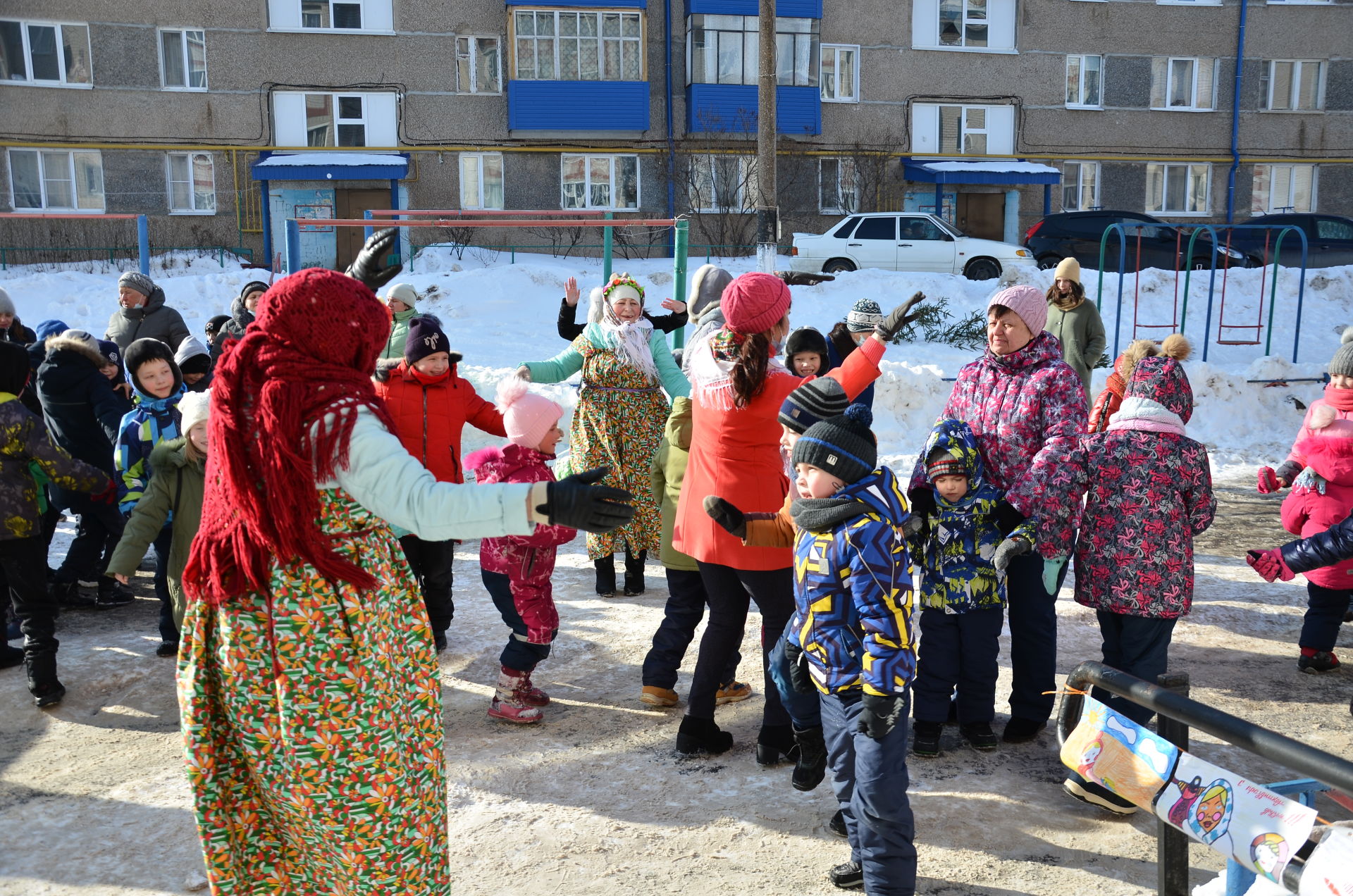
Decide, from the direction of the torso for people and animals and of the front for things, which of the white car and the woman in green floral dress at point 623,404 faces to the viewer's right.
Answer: the white car

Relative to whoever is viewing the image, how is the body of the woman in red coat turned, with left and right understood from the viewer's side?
facing away from the viewer and to the right of the viewer

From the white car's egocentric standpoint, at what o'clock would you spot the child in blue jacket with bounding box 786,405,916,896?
The child in blue jacket is roughly at 3 o'clock from the white car.

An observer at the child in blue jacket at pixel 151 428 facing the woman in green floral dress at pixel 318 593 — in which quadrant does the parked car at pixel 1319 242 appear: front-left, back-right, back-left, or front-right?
back-left

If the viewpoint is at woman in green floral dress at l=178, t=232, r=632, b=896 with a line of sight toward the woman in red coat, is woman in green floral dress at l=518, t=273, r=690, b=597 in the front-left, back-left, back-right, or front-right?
front-left

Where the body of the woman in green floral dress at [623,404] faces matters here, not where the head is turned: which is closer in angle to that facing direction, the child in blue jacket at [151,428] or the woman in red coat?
the woman in red coat

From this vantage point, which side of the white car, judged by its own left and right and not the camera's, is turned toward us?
right

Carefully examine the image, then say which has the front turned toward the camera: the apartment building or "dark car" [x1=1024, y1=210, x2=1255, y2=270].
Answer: the apartment building

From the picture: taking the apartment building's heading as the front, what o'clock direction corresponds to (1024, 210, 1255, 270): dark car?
The dark car is roughly at 10 o'clock from the apartment building.

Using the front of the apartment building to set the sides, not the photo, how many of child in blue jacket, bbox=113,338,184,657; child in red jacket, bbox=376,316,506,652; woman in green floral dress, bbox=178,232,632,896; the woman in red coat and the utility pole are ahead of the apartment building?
5

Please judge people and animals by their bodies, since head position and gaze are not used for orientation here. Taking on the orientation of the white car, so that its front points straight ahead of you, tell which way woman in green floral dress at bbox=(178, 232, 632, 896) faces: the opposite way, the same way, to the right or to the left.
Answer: to the left

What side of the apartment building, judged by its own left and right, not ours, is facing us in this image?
front

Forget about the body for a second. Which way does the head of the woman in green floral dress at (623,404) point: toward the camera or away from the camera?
toward the camera

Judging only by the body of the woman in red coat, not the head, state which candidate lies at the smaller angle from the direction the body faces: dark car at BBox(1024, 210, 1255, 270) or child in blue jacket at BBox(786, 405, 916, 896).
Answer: the dark car
